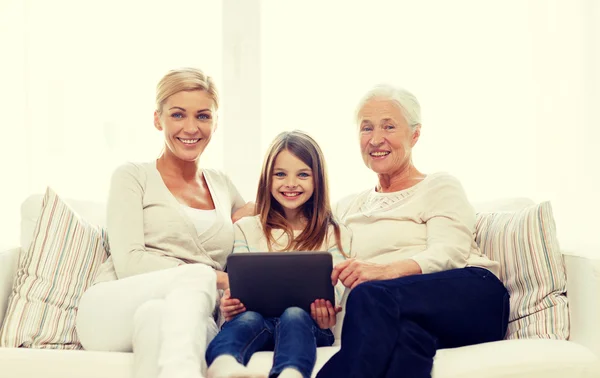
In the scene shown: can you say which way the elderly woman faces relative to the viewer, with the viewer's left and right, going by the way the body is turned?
facing the viewer and to the left of the viewer

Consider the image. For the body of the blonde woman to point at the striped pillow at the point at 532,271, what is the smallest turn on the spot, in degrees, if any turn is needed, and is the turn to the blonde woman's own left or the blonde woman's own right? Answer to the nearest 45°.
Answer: approximately 45° to the blonde woman's own left

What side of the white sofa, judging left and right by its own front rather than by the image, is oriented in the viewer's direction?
front

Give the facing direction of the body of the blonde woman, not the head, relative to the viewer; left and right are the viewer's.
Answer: facing the viewer and to the right of the viewer

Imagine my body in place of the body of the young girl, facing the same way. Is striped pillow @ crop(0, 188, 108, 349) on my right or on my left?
on my right

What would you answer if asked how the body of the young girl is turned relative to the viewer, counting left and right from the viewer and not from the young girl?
facing the viewer
